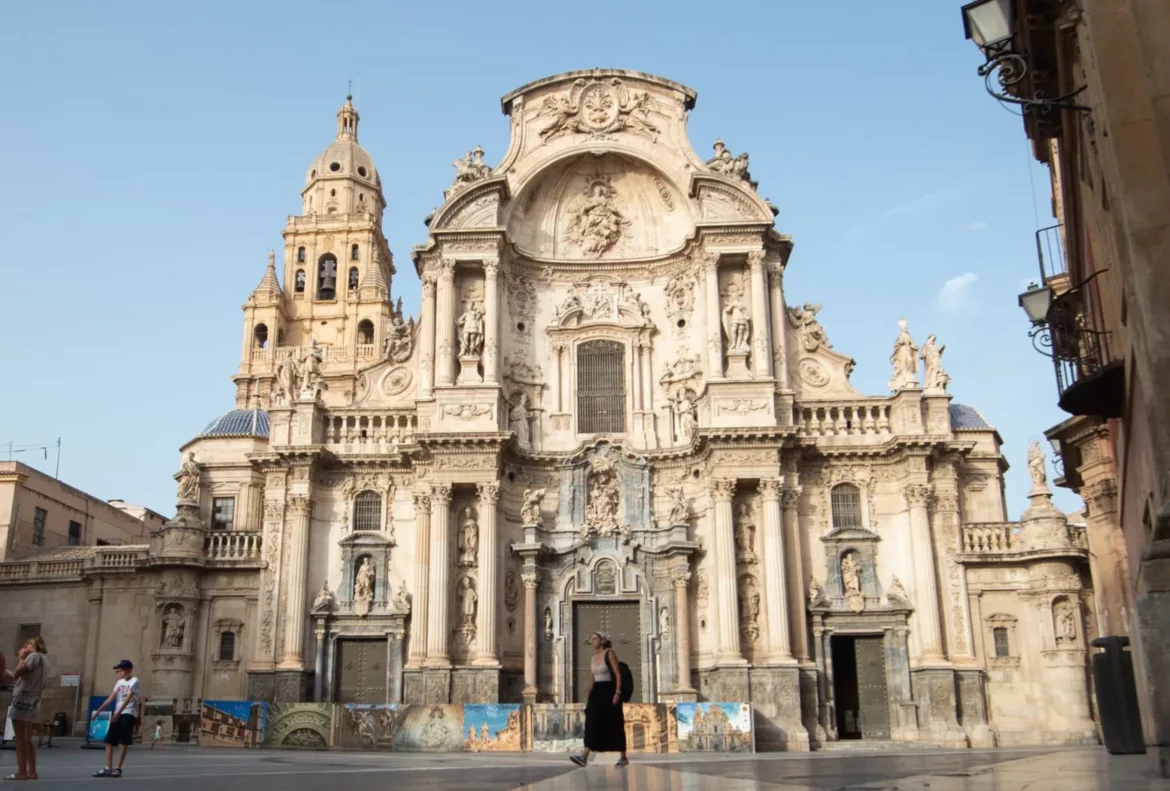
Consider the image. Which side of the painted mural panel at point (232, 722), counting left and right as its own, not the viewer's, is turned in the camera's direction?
front

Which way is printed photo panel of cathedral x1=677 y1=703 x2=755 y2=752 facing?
toward the camera

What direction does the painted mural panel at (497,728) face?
toward the camera

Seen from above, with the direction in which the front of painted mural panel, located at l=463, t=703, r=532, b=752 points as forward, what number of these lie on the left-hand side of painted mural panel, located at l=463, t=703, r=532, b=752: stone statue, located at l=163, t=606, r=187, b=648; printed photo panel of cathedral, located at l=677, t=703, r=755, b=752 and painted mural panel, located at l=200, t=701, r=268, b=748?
1

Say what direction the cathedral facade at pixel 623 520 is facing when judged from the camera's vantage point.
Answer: facing the viewer

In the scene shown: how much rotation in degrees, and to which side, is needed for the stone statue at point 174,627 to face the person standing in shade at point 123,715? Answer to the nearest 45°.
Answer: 0° — it already faces them

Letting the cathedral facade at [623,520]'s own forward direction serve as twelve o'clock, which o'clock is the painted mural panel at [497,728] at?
The painted mural panel is roughly at 1 o'clock from the cathedral facade.

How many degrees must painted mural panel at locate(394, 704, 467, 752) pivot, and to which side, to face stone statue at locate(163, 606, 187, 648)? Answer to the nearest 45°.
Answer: approximately 135° to its right
